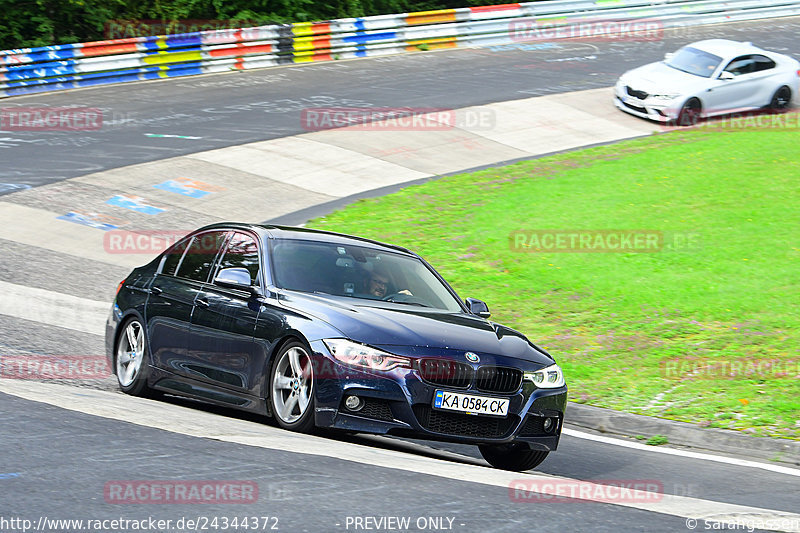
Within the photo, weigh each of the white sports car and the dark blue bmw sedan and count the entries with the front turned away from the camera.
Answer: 0

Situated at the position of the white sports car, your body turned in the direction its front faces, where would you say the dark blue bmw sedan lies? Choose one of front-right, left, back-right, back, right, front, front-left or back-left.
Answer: front-left

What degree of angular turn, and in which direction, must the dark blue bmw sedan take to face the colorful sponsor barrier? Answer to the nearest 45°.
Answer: approximately 135° to its left

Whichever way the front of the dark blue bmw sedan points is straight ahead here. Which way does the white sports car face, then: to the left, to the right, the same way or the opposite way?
to the right

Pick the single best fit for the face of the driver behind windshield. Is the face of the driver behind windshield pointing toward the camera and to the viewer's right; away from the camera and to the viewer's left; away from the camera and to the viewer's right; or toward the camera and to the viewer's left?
toward the camera and to the viewer's right

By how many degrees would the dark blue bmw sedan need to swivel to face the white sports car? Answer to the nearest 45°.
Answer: approximately 90° to its left

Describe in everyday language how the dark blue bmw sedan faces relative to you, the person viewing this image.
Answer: facing the viewer and to the right of the viewer
